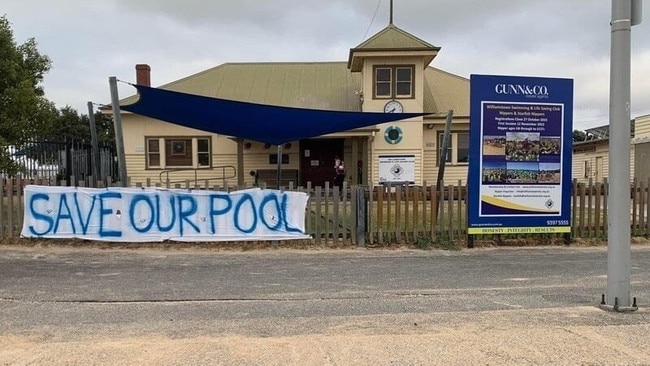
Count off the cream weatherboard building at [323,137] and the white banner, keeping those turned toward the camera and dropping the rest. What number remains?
2

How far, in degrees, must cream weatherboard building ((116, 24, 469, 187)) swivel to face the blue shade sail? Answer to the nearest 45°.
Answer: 0° — it already faces it

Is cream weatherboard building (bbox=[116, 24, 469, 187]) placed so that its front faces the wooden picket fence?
yes

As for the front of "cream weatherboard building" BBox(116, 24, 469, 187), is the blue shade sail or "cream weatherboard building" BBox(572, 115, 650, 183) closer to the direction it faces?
the blue shade sail

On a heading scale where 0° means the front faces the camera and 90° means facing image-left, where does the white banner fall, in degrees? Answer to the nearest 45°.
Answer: approximately 0°
